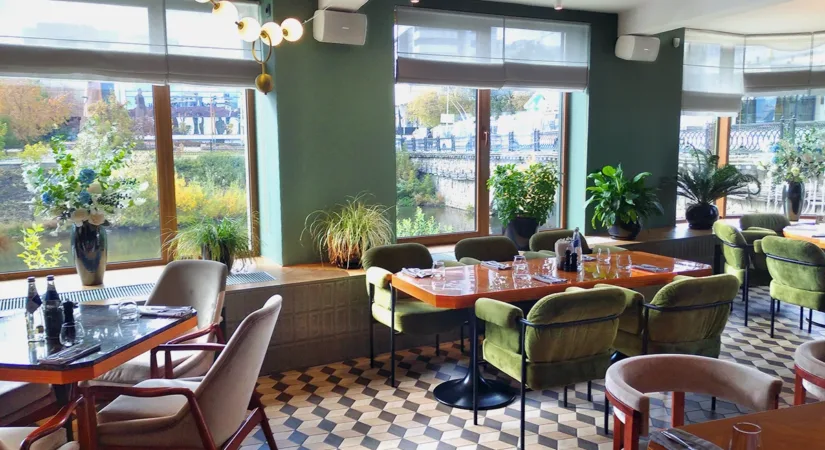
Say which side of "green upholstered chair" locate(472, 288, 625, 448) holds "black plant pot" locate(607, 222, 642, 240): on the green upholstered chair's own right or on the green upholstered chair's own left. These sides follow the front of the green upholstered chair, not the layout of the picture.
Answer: on the green upholstered chair's own right

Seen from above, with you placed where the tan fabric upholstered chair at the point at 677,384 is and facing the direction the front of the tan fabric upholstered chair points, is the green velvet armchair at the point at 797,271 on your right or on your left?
on your left

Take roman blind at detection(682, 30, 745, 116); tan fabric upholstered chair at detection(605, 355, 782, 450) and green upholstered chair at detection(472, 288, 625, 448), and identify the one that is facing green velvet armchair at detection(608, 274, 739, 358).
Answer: the roman blind

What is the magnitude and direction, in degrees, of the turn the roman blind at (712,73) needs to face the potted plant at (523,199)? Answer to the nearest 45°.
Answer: approximately 45° to its right

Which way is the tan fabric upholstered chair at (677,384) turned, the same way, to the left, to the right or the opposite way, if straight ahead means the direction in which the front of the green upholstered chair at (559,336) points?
the opposite way

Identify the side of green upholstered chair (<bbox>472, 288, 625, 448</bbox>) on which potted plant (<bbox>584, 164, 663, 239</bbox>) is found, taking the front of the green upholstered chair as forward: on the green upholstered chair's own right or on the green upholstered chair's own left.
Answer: on the green upholstered chair's own right

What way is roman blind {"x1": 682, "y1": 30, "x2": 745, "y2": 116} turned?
toward the camera

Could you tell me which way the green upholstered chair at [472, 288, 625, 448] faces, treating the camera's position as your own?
facing away from the viewer and to the left of the viewer

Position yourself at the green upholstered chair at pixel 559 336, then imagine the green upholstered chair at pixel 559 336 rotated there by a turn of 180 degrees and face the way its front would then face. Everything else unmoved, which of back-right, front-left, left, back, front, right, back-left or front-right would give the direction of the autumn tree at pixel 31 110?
back-right

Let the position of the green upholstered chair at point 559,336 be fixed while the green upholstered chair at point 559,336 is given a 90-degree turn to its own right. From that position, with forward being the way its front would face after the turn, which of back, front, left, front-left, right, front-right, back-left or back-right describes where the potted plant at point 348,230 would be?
left

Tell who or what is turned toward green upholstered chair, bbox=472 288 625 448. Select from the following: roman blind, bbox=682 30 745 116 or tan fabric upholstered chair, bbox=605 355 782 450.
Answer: the roman blind

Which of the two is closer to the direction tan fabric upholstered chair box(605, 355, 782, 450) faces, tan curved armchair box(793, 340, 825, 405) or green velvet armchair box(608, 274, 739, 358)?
the tan curved armchair

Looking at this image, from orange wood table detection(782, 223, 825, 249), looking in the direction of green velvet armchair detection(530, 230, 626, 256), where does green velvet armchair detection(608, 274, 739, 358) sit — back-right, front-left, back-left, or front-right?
front-left

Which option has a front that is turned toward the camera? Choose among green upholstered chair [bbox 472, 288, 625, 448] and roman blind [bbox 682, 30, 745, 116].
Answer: the roman blind

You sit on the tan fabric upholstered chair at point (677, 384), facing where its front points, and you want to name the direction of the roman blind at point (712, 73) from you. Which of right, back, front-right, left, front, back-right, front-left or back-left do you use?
back-left

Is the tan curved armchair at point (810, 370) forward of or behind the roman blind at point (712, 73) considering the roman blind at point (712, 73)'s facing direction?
forward

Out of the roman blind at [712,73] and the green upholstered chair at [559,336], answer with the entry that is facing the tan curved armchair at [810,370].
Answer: the roman blind

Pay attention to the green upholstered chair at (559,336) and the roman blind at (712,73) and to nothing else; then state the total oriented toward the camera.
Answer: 1

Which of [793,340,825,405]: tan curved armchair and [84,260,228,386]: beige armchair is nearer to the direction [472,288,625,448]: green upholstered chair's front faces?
the beige armchair
